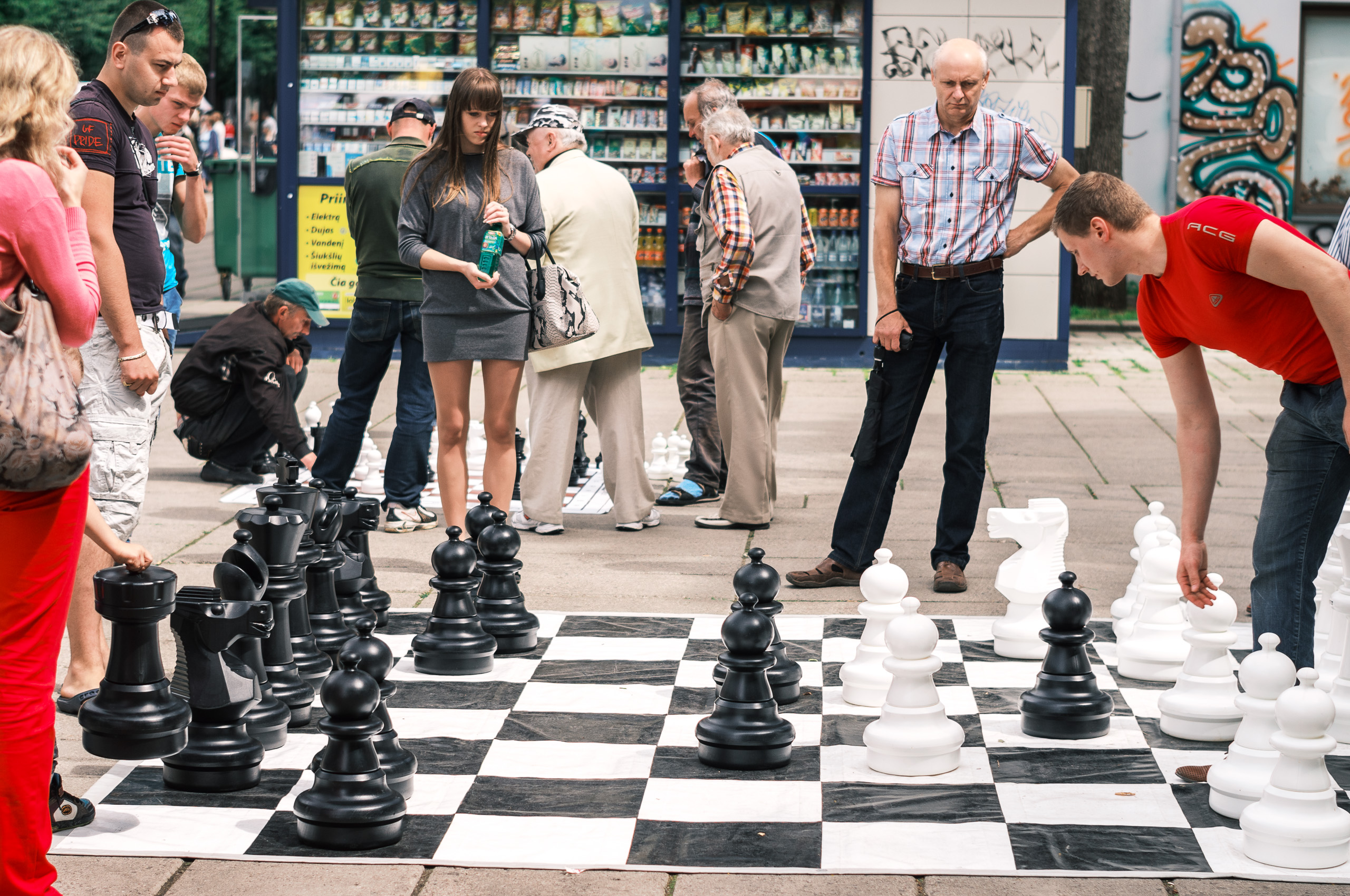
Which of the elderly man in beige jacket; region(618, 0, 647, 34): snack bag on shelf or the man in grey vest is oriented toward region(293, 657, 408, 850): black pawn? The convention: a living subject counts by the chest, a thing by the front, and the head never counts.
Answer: the snack bag on shelf

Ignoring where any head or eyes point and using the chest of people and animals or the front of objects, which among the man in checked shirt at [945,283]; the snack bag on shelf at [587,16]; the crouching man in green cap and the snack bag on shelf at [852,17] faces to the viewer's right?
the crouching man in green cap

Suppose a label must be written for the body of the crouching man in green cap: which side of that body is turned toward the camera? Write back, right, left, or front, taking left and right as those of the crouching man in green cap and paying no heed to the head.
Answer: right

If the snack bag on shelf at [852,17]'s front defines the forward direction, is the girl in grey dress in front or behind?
in front

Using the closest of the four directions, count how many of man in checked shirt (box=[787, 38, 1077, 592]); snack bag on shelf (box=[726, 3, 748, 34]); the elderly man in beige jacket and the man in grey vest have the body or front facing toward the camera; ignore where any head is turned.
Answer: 2

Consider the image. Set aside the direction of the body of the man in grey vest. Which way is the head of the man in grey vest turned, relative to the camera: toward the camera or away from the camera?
away from the camera

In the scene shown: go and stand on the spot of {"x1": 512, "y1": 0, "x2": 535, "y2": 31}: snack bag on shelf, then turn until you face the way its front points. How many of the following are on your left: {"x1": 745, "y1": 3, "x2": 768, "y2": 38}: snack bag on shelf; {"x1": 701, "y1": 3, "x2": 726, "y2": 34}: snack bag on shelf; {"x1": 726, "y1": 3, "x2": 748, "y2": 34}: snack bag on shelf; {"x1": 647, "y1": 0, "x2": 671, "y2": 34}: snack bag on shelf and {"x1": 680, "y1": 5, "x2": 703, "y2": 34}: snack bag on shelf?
5

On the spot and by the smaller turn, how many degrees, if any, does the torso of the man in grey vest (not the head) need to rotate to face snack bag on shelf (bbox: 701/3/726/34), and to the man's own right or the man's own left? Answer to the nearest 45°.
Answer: approximately 45° to the man's own right

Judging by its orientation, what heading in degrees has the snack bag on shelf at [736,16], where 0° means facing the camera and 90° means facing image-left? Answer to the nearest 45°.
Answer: approximately 0°

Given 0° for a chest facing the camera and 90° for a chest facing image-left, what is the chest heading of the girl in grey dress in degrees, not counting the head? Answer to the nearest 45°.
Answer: approximately 0°

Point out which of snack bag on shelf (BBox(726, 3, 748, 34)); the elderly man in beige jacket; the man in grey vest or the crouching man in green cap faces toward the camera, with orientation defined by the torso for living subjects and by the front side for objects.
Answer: the snack bag on shelf

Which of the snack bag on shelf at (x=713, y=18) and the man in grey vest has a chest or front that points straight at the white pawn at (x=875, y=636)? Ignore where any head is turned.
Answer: the snack bag on shelf

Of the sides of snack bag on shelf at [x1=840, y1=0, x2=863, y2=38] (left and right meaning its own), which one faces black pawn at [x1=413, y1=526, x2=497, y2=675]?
front
